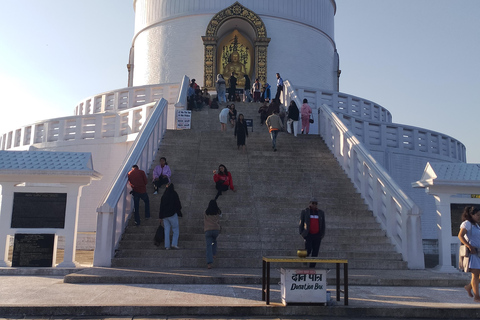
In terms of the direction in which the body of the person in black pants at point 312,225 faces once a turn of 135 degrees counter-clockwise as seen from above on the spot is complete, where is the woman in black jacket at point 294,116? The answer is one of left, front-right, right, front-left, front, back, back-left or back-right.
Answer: front-left

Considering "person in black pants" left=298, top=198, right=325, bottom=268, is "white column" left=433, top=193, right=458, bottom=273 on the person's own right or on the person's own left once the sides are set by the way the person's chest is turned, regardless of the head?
on the person's own left

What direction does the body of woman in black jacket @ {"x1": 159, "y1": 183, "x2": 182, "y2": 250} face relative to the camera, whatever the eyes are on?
away from the camera

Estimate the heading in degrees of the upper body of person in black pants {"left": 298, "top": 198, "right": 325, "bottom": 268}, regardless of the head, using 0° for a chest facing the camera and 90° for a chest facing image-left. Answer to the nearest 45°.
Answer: approximately 0°

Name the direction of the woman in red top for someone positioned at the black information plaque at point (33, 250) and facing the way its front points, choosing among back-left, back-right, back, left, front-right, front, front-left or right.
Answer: left

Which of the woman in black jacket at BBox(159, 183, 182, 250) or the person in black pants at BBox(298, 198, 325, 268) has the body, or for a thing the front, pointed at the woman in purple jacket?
the woman in black jacket
